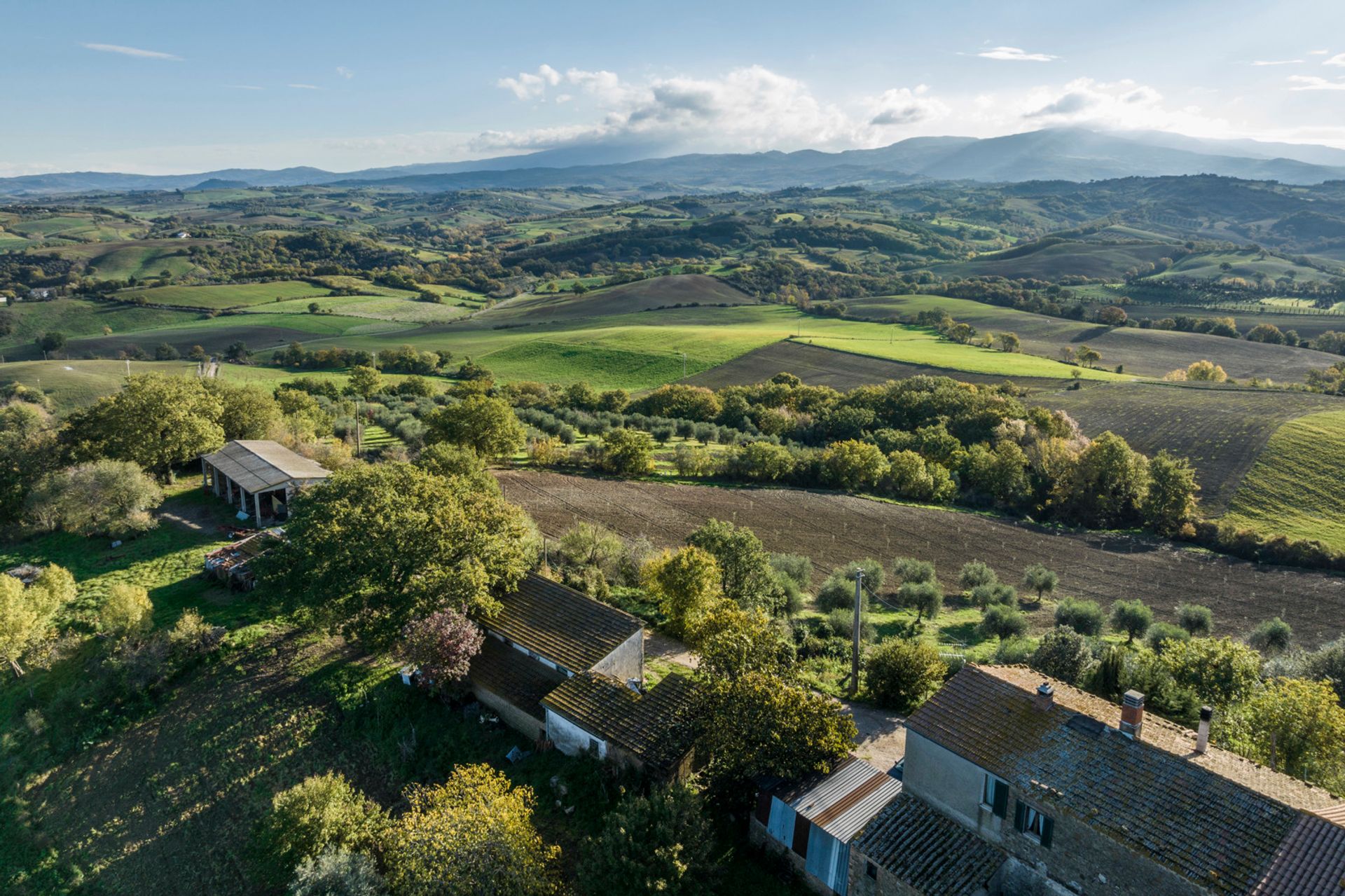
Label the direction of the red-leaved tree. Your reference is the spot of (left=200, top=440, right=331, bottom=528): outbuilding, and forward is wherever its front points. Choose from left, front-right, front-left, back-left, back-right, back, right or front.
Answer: front-left

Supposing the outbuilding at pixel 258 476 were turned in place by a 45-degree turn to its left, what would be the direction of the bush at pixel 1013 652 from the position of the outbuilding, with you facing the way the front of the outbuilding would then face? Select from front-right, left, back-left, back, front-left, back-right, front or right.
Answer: front-left

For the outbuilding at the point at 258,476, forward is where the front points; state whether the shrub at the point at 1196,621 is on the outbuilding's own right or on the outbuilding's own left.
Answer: on the outbuilding's own left

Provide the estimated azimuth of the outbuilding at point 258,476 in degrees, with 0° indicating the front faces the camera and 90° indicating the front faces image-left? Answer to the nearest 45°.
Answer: approximately 45°

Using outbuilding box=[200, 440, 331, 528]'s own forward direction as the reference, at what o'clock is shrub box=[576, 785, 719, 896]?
The shrub is roughly at 10 o'clock from the outbuilding.

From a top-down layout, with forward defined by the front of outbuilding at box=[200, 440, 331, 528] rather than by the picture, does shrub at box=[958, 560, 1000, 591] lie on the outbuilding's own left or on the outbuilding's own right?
on the outbuilding's own left

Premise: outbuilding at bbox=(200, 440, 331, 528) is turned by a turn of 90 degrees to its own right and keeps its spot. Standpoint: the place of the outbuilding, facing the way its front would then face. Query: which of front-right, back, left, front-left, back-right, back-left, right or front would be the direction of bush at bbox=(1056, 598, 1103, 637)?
back

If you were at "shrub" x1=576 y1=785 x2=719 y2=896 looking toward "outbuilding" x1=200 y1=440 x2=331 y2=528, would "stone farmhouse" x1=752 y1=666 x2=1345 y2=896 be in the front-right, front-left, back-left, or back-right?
back-right

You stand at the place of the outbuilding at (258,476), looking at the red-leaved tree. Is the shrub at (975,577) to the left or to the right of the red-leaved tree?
left

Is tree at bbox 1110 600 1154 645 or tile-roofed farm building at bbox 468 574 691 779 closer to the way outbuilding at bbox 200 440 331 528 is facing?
the tile-roofed farm building

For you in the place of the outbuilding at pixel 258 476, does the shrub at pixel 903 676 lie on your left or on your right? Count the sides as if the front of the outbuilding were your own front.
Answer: on your left

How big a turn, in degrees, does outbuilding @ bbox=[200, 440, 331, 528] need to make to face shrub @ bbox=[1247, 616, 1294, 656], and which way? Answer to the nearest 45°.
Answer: approximately 90° to its left

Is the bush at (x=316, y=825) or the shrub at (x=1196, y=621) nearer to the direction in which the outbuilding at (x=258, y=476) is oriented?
the bush

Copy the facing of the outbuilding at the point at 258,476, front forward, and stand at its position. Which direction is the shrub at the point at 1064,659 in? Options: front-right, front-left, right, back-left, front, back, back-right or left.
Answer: left

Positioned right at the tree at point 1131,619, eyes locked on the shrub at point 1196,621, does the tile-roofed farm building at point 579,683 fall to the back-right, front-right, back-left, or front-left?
back-right
